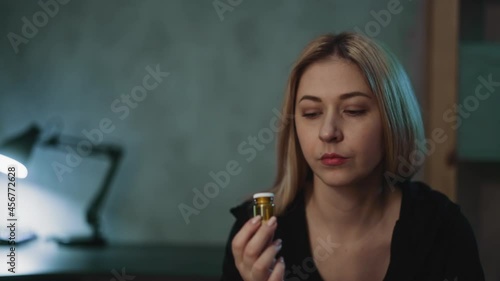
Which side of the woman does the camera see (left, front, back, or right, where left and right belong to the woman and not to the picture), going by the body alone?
front
